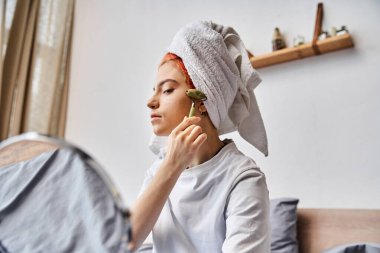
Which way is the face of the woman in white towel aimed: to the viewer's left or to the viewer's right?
to the viewer's left

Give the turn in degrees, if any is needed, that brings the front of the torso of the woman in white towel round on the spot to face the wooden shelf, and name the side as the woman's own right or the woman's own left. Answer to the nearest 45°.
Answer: approximately 180°

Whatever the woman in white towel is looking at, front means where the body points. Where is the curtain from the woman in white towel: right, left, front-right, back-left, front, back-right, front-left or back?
right

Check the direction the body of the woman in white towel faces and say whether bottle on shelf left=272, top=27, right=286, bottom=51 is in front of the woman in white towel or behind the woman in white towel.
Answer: behind

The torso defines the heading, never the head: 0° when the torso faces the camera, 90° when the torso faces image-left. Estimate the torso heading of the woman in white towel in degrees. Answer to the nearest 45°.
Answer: approximately 45°
